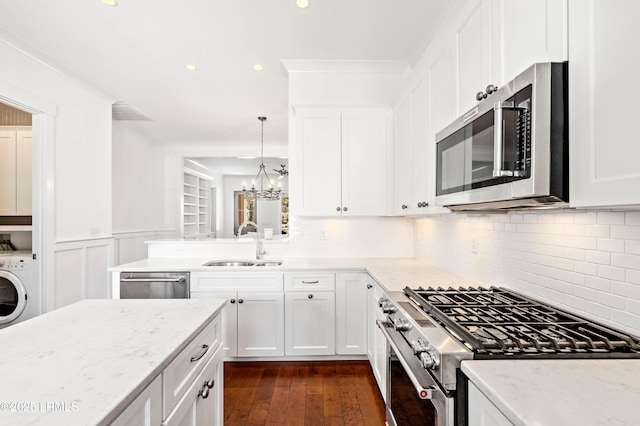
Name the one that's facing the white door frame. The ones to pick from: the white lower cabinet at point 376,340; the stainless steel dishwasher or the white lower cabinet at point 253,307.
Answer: the white lower cabinet at point 376,340

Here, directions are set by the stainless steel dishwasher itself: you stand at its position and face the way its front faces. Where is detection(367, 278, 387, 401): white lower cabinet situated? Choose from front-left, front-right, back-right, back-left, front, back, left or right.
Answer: front-left

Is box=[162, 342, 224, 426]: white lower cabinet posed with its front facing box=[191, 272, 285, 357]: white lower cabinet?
no

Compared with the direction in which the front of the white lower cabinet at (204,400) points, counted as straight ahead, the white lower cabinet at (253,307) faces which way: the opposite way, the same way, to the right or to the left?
to the right

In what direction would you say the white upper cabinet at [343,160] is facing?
toward the camera

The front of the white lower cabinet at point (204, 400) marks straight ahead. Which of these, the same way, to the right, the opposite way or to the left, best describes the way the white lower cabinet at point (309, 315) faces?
to the right

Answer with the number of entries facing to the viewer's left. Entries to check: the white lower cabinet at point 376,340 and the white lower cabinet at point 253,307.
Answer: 1

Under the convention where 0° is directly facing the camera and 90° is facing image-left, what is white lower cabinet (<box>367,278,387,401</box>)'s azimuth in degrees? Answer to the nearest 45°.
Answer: approximately 90°

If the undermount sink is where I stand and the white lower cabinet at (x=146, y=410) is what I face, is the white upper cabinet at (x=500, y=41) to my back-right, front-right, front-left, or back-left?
front-left

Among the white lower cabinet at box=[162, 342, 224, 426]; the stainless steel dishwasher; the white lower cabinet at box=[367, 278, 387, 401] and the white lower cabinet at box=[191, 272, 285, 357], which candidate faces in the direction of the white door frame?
the white lower cabinet at box=[367, 278, 387, 401]

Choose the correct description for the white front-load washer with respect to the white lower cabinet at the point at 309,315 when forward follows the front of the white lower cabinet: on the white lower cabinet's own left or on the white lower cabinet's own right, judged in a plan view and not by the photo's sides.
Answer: on the white lower cabinet's own right

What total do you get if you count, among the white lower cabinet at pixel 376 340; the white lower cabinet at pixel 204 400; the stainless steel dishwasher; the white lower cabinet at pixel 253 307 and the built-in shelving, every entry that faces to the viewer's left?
1

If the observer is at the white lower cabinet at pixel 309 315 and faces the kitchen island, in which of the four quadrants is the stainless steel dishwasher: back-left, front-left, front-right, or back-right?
front-right

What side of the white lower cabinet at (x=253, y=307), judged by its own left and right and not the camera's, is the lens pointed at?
front

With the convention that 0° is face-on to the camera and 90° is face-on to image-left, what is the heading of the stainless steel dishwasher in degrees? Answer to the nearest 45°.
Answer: approximately 0°

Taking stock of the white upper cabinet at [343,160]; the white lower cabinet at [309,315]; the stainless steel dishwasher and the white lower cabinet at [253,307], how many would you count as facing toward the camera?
4

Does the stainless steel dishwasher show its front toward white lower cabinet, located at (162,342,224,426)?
yes

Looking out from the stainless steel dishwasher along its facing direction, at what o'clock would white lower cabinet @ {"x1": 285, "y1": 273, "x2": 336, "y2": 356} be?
The white lower cabinet is roughly at 10 o'clock from the stainless steel dishwasher.
